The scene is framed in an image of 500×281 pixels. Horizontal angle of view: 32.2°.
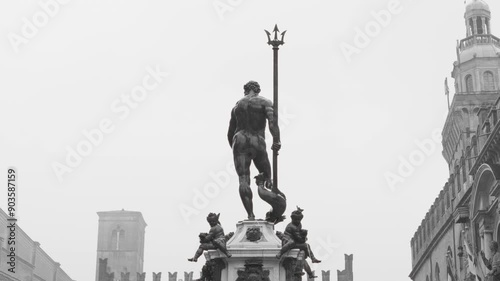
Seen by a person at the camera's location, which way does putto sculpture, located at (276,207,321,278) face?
facing the viewer and to the right of the viewer

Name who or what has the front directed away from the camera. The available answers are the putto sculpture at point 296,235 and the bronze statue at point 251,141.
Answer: the bronze statue

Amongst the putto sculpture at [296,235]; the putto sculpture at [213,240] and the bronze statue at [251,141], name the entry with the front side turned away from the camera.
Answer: the bronze statue

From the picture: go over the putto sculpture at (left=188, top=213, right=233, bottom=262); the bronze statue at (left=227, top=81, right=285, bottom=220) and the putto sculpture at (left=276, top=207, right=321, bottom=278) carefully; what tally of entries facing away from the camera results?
1

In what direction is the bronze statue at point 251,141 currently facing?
away from the camera

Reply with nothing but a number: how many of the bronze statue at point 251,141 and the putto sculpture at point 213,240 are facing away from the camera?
1

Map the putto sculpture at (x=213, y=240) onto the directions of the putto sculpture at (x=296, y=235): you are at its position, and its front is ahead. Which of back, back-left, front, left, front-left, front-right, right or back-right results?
back-right

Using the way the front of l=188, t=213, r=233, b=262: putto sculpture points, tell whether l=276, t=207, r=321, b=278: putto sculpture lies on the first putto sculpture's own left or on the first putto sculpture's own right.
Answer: on the first putto sculpture's own left

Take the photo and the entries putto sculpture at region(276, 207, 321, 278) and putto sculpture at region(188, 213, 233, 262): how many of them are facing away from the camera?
0

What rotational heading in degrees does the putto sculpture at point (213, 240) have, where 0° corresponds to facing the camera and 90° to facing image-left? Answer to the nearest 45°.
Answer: approximately 45°
